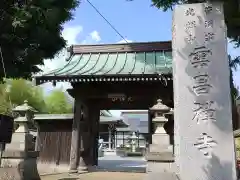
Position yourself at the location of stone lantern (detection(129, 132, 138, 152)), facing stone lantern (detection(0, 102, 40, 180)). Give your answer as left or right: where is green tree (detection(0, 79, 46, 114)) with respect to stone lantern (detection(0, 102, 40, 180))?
right

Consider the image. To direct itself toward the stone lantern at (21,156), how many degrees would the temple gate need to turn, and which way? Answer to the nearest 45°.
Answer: approximately 45° to its right

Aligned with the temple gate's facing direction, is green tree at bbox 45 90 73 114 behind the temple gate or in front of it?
behind

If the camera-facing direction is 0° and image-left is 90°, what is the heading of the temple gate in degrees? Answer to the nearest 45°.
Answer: approximately 0°

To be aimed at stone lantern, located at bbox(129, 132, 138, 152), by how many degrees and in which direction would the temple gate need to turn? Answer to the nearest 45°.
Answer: approximately 180°

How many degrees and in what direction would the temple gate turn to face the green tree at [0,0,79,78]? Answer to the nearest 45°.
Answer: approximately 45° to its right

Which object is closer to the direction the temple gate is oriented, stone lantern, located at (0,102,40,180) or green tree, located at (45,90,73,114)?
the stone lantern

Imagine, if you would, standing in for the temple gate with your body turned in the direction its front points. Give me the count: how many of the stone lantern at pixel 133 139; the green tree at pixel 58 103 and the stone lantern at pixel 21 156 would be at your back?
2

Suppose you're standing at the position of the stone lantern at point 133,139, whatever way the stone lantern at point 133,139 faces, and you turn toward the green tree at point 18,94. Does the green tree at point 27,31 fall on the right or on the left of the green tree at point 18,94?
left
